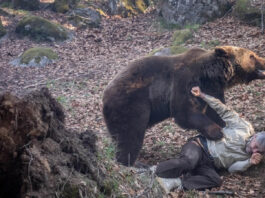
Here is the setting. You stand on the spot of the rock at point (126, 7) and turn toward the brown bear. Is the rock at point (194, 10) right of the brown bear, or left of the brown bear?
left

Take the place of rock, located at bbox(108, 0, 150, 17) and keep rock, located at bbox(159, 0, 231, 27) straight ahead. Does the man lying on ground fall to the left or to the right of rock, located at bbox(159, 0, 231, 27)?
right

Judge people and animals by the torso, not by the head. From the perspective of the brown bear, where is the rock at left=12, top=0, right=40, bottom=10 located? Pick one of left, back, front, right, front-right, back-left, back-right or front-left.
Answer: back-left

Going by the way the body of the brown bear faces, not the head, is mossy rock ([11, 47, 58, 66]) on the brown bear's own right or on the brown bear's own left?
on the brown bear's own left

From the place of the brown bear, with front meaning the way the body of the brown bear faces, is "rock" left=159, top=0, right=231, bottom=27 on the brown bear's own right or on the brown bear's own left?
on the brown bear's own left

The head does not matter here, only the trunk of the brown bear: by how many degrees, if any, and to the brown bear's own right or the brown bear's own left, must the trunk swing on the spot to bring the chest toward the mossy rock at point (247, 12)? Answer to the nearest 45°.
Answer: approximately 90° to the brown bear's own left

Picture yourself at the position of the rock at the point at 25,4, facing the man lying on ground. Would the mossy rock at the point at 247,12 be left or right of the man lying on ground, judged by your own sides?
left

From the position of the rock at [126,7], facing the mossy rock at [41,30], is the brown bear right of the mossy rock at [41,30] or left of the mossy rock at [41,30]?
left

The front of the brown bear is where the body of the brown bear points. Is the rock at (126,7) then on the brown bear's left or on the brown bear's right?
on the brown bear's left

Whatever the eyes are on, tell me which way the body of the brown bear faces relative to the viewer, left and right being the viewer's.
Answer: facing to the right of the viewer

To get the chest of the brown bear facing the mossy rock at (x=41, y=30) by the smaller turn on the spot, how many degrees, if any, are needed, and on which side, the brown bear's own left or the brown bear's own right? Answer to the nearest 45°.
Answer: approximately 135° to the brown bear's own left
